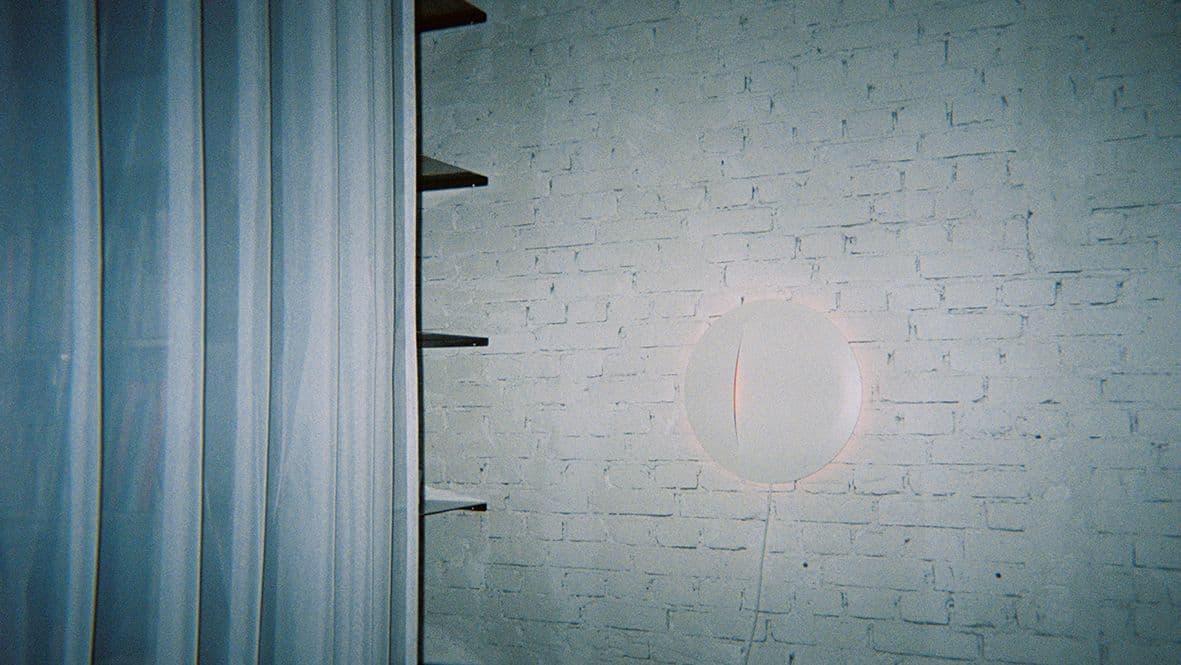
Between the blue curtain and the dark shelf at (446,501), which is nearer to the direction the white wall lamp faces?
the blue curtain

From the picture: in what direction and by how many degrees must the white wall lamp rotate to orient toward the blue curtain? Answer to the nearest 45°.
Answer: approximately 45° to its right

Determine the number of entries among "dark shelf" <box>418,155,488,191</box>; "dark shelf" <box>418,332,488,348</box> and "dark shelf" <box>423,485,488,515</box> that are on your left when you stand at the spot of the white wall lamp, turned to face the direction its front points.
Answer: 0

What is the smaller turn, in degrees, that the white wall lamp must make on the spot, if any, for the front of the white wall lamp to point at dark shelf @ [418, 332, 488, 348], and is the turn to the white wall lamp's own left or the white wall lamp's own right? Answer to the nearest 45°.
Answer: approximately 90° to the white wall lamp's own right

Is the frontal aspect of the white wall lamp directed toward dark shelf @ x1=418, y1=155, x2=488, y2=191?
no

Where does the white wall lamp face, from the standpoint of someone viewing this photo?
facing the viewer

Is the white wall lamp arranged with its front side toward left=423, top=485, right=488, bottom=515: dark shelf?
no
